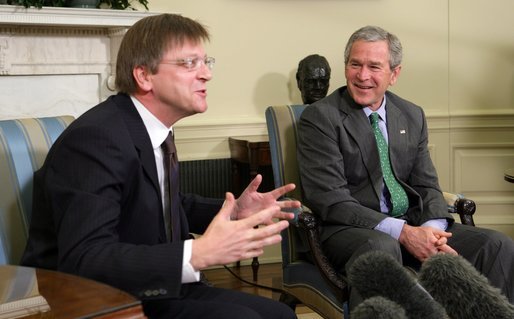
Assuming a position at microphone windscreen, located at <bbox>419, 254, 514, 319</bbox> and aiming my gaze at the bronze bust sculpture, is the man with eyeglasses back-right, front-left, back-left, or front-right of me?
front-left

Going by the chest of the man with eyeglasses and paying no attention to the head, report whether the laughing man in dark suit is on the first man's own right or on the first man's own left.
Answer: on the first man's own left

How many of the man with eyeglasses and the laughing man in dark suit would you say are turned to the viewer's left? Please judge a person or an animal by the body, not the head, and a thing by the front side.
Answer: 0

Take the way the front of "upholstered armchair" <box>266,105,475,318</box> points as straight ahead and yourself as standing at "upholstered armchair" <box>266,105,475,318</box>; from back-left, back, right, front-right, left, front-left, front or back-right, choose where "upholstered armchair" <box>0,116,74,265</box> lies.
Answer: right

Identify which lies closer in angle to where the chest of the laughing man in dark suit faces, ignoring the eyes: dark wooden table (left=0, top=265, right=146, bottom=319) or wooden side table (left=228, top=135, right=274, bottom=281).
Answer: the dark wooden table

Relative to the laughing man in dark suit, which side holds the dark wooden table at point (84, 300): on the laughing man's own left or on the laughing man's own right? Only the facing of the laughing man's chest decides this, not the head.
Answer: on the laughing man's own right

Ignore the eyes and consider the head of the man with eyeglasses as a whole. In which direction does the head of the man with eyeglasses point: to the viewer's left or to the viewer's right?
to the viewer's right

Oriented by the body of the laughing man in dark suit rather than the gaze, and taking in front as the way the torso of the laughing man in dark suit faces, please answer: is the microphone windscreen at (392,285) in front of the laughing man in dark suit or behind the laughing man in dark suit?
in front

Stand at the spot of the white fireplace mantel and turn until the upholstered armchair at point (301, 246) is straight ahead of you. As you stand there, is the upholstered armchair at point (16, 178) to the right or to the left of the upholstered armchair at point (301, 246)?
right

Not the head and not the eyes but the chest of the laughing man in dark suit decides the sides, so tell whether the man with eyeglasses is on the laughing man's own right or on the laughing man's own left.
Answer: on the laughing man's own right

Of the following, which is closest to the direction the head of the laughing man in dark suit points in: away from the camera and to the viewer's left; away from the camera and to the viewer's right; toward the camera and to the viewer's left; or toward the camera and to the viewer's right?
toward the camera and to the viewer's left

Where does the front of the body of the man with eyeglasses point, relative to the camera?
to the viewer's right
